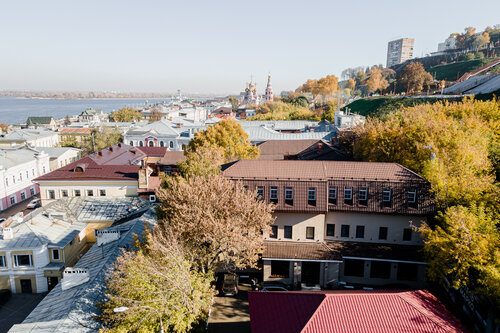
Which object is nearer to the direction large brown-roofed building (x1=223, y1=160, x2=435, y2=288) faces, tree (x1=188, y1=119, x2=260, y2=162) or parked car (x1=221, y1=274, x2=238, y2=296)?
the parked car

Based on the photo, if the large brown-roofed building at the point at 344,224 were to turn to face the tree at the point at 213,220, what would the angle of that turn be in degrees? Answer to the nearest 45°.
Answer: approximately 45° to its right

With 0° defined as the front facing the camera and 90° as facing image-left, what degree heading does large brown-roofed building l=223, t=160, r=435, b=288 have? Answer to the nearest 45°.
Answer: approximately 0°

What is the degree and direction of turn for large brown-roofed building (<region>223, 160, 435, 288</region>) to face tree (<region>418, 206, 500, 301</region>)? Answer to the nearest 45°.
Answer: approximately 45° to its left

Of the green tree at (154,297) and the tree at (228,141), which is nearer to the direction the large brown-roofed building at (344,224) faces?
the green tree

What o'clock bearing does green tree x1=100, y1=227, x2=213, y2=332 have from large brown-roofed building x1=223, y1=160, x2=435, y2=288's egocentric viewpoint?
The green tree is roughly at 1 o'clock from the large brown-roofed building.

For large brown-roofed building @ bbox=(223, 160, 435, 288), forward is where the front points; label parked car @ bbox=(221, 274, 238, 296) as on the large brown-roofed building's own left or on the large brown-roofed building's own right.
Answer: on the large brown-roofed building's own right

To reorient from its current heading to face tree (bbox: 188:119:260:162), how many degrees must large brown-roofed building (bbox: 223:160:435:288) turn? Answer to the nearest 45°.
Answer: approximately 135° to its right
